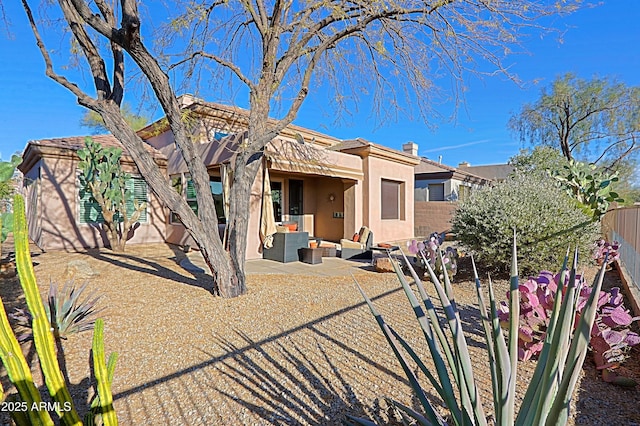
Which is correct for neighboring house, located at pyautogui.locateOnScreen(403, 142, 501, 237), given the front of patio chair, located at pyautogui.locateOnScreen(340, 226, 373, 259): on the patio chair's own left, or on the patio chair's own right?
on the patio chair's own right

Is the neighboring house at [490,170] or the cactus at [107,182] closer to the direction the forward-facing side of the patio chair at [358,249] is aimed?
the cactus

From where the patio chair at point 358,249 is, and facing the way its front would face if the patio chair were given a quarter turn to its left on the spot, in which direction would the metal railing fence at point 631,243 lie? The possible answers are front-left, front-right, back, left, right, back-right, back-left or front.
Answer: front-left

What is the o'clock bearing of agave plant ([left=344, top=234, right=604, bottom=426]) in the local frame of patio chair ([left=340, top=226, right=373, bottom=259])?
The agave plant is roughly at 9 o'clock from the patio chair.

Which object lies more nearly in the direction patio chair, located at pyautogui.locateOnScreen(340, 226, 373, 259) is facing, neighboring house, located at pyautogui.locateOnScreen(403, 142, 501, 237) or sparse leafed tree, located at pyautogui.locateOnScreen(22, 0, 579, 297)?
the sparse leafed tree

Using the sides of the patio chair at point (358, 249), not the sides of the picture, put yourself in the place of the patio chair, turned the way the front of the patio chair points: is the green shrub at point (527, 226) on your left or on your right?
on your left

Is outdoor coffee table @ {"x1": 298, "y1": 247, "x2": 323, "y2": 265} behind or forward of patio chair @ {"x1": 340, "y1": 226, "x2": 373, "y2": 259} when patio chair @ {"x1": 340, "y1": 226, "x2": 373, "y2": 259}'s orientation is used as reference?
forward

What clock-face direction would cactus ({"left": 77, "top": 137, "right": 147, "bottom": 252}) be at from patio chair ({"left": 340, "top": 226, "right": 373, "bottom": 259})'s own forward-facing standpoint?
The cactus is roughly at 12 o'clock from the patio chair.

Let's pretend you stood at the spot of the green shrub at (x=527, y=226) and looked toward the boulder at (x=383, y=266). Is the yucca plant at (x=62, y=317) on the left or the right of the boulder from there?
left
